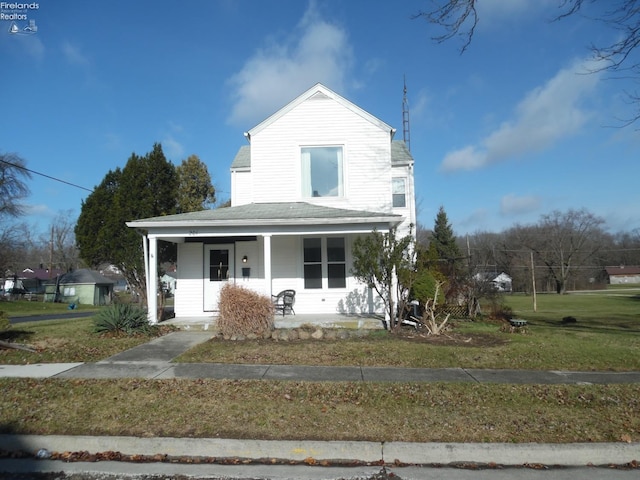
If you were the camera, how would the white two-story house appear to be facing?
facing the viewer

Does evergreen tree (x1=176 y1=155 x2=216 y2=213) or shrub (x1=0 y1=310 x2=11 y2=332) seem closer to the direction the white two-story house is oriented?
the shrub

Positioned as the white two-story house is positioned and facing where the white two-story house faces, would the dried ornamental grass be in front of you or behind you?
in front

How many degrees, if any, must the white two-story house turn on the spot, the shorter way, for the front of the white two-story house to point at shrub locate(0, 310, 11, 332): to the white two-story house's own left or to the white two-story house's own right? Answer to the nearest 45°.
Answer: approximately 45° to the white two-story house's own right

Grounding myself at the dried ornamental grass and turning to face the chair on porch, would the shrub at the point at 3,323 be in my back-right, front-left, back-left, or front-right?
back-left

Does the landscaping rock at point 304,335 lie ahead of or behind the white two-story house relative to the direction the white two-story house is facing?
ahead

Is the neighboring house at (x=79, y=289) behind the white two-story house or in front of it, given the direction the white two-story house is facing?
behind

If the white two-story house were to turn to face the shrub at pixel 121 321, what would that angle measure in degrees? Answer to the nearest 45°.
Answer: approximately 45° to its right

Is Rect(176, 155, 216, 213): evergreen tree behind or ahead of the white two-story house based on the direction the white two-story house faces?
behind
